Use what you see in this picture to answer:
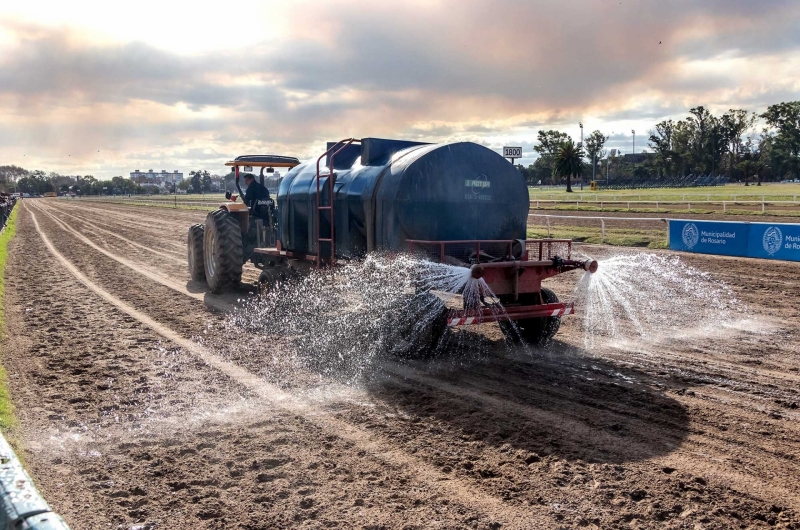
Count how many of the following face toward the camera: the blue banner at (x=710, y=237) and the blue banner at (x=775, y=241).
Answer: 2

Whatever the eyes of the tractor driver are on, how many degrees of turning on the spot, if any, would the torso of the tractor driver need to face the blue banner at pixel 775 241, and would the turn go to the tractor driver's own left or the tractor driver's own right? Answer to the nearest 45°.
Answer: approximately 135° to the tractor driver's own right

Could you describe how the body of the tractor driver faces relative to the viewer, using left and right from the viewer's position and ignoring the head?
facing away from the viewer and to the left of the viewer

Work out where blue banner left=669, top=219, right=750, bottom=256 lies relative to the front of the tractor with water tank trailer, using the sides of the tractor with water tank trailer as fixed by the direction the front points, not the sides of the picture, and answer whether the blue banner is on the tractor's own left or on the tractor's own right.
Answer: on the tractor's own right

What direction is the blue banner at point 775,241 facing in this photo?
toward the camera

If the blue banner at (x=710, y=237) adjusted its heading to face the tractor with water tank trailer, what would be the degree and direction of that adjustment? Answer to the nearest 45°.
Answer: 0° — it already faces it

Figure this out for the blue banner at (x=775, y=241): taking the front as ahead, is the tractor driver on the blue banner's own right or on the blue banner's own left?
on the blue banner's own right

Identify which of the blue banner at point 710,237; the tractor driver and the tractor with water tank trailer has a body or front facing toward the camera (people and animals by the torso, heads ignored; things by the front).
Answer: the blue banner

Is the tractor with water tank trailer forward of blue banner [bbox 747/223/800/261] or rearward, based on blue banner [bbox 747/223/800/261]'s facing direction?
forward

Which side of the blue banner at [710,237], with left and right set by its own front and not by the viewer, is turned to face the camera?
front
